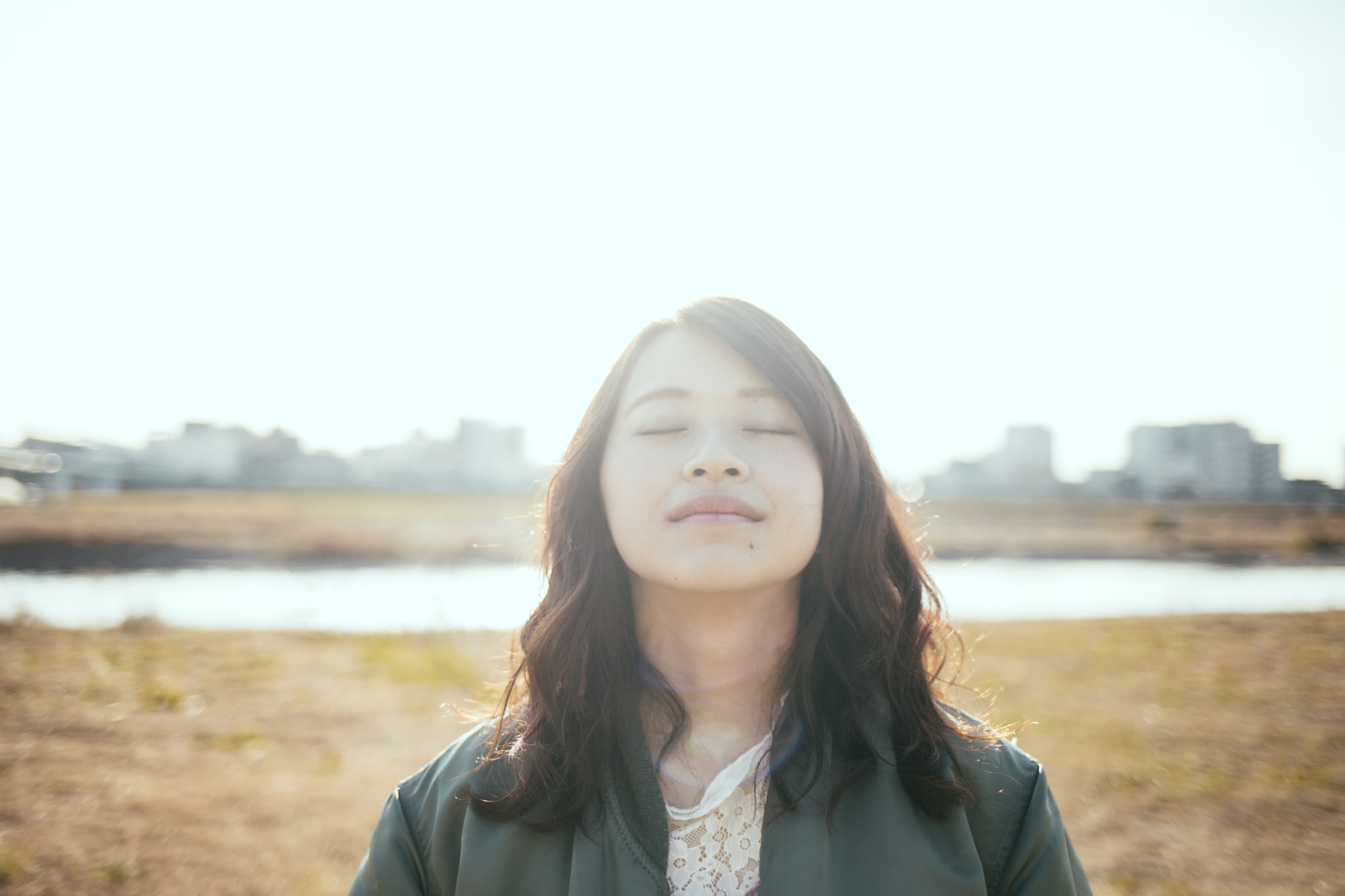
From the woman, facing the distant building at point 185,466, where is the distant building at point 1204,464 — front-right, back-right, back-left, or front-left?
front-right

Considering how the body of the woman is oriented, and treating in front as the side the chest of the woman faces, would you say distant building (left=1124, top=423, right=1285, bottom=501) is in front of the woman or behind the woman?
behind

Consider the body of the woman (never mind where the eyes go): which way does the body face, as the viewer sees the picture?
toward the camera

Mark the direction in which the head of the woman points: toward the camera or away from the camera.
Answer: toward the camera
